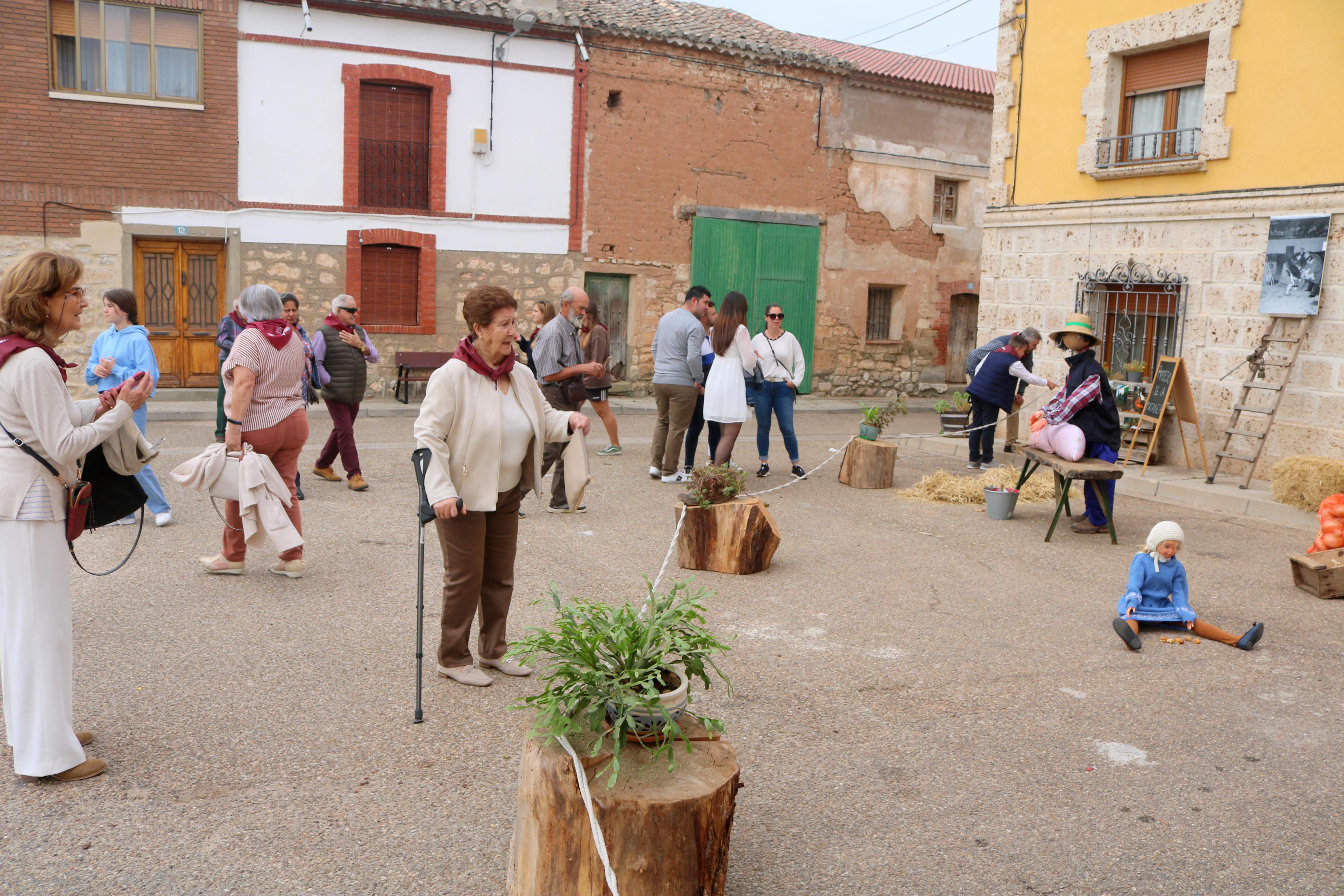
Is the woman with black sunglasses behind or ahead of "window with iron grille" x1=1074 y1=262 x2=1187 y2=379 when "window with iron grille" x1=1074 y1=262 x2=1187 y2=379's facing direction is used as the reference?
ahead

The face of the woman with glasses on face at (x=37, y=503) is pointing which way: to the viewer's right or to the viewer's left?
to the viewer's right

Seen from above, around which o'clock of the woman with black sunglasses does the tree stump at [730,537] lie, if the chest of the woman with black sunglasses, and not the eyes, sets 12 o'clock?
The tree stump is roughly at 12 o'clock from the woman with black sunglasses.

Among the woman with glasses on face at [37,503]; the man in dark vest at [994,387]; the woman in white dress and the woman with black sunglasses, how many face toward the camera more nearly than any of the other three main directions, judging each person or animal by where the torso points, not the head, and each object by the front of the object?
1

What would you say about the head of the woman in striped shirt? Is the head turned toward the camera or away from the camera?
away from the camera

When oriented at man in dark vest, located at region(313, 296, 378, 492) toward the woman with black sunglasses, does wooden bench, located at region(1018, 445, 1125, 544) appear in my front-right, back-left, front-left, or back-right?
front-right

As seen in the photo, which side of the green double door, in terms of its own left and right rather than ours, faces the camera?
front

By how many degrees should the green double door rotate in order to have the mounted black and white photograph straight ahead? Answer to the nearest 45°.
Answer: approximately 45° to its left

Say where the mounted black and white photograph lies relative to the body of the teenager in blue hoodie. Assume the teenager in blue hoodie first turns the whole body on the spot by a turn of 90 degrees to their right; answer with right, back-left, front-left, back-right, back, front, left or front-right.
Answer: back-right

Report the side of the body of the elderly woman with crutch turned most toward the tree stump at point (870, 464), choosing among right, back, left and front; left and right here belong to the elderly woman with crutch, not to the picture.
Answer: left

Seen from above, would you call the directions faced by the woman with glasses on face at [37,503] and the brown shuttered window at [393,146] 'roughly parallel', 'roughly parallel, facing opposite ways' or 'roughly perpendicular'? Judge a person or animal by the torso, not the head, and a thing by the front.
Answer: roughly perpendicular

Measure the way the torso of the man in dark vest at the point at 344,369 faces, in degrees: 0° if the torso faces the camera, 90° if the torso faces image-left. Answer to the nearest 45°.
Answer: approximately 315°

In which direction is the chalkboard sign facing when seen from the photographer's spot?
facing the viewer and to the left of the viewer

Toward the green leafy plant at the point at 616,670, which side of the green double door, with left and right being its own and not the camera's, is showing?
front

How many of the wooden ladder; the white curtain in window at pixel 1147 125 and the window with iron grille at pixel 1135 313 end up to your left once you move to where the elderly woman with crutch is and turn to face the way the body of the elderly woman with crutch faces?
3

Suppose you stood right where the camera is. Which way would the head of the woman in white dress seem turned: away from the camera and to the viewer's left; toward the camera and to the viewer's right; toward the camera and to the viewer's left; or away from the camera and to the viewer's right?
away from the camera and to the viewer's left

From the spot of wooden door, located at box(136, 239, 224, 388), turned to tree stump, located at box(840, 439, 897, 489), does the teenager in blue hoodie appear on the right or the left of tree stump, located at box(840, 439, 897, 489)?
right

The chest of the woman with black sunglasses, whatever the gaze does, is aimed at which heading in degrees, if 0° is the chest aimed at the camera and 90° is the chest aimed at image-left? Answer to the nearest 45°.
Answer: approximately 0°

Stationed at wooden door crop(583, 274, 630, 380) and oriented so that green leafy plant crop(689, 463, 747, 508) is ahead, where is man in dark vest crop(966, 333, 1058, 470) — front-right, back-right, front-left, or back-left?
front-left

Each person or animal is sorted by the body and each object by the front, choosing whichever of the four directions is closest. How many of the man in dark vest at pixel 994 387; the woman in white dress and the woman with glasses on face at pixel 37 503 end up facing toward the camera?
0
